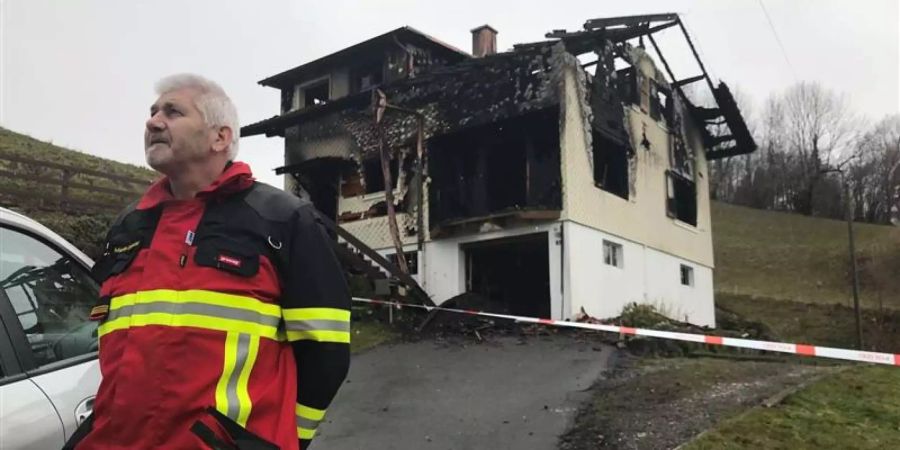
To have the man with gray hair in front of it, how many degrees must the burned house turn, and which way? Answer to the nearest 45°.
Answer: approximately 45° to its left

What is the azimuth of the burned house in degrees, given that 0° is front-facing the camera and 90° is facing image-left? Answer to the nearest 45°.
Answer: approximately 45°

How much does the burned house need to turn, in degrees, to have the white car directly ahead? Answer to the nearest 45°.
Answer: approximately 45° to its left

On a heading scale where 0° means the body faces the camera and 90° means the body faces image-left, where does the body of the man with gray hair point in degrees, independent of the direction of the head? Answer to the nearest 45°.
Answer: approximately 45°

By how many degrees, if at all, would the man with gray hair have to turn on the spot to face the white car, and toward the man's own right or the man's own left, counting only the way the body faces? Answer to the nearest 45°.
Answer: approximately 90° to the man's own right

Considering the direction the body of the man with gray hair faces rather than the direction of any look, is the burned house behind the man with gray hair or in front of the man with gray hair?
behind
